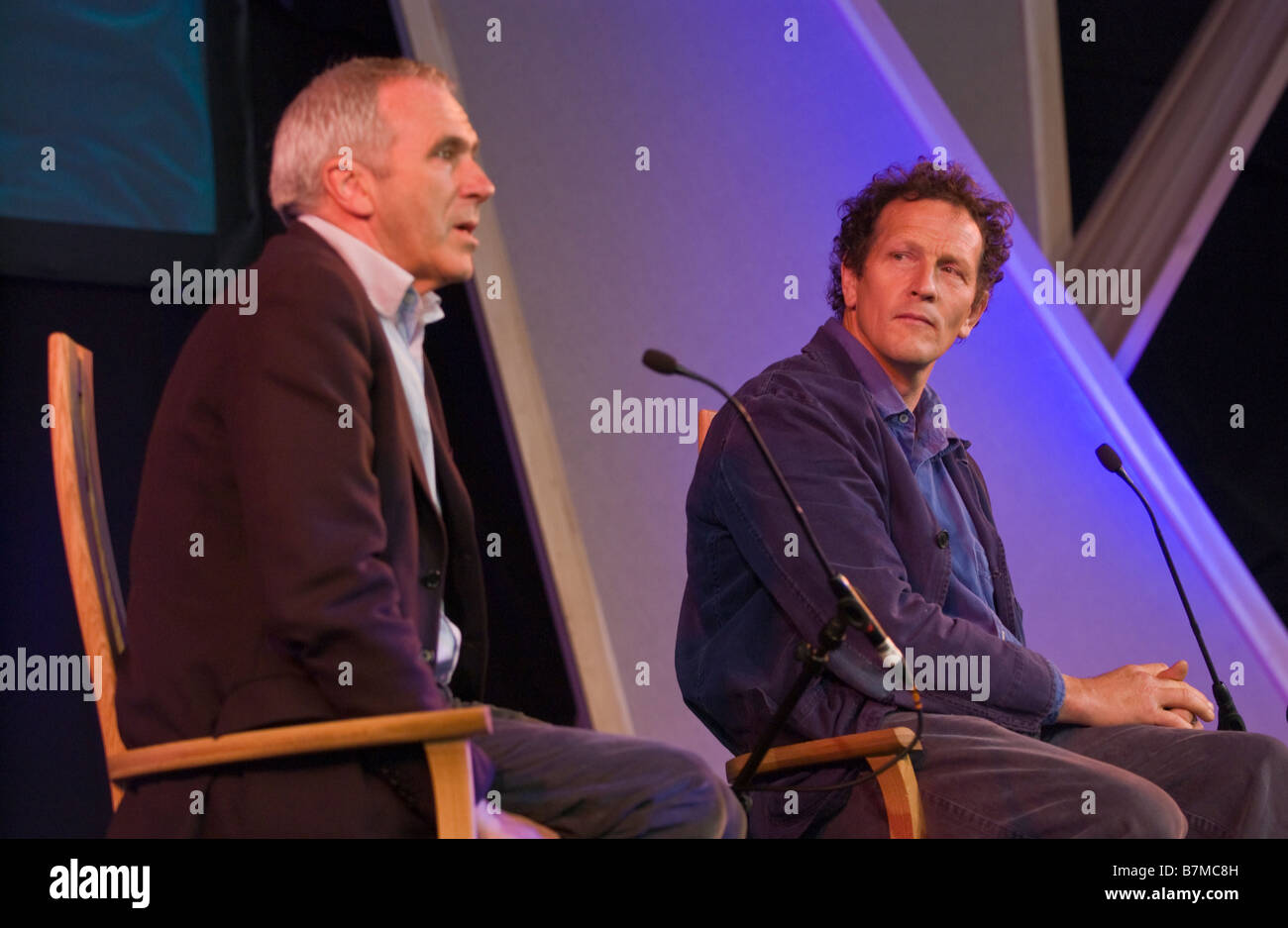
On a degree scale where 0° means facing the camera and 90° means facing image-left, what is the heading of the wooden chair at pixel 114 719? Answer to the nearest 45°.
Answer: approximately 270°

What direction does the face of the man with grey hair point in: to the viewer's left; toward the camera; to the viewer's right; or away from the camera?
to the viewer's right

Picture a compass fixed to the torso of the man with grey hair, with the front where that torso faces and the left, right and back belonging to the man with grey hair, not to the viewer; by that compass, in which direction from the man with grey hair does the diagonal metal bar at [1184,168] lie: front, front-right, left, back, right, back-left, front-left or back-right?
front-left

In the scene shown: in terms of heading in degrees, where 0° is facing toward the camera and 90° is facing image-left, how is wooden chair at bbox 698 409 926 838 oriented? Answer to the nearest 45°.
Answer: approximately 270°

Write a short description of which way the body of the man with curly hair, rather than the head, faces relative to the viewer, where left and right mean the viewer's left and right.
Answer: facing the viewer and to the right of the viewer

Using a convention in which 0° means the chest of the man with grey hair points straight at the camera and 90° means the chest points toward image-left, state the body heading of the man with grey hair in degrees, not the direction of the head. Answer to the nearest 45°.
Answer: approximately 270°

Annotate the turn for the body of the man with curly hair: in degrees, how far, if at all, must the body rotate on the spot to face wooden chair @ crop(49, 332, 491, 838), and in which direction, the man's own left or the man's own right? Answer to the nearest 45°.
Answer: approximately 90° to the man's own right

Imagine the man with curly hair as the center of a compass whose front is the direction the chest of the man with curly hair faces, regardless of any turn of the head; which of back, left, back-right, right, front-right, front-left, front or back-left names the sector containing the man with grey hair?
right

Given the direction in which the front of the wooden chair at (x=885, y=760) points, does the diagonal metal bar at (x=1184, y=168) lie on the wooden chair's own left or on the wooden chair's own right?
on the wooden chair's own left

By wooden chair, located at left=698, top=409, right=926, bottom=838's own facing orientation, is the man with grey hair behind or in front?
behind
